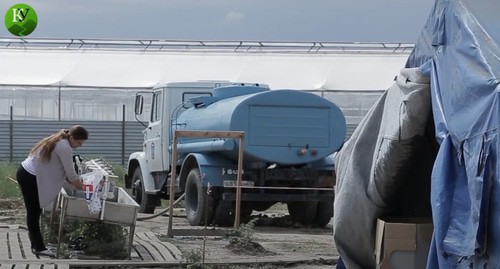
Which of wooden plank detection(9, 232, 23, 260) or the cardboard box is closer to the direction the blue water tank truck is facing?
the wooden plank

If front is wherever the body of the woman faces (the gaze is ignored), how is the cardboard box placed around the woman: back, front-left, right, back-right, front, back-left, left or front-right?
front-right

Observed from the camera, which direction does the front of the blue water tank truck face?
facing away from the viewer and to the left of the viewer

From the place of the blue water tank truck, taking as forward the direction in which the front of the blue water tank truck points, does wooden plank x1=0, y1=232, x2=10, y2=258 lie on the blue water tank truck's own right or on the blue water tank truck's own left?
on the blue water tank truck's own left

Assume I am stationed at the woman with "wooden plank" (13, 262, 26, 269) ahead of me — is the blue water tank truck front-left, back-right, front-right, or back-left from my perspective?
back-left

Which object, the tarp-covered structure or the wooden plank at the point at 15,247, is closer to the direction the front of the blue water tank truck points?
the wooden plank

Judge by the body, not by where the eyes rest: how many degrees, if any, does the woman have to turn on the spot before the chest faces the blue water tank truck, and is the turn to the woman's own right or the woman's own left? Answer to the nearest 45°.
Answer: approximately 45° to the woman's own left

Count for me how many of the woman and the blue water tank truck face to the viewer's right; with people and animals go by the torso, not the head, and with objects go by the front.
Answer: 1

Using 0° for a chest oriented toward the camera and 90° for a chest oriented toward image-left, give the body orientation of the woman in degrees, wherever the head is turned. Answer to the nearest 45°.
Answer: approximately 270°

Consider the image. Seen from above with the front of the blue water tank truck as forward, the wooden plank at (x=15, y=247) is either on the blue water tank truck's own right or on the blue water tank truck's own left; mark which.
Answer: on the blue water tank truck's own left
